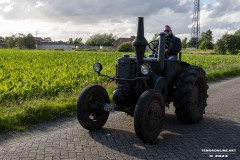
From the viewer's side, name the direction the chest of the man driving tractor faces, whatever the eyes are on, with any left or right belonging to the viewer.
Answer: facing the viewer and to the left of the viewer
